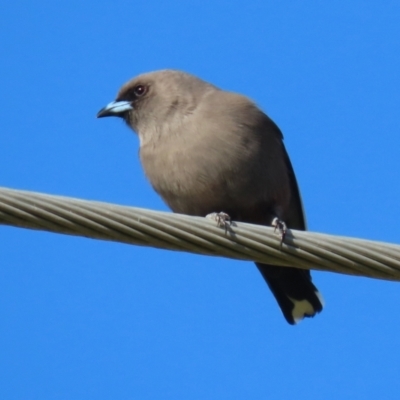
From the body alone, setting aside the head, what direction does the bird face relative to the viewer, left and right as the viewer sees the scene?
facing the viewer and to the left of the viewer
